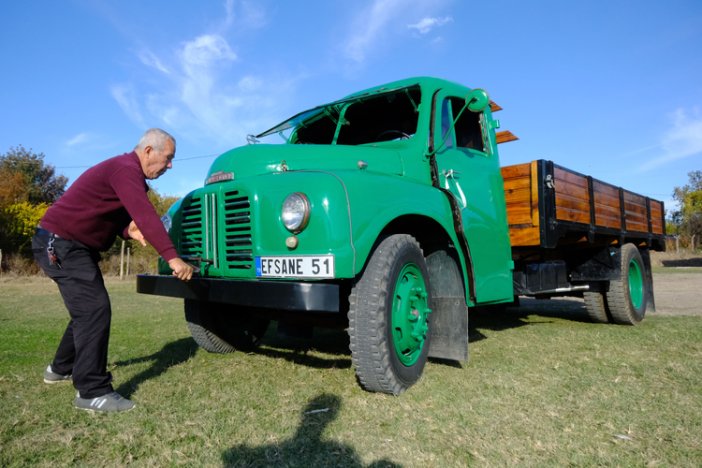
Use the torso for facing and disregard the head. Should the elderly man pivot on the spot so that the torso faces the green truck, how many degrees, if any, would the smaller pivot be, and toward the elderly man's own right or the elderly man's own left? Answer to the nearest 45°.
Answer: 0° — they already face it

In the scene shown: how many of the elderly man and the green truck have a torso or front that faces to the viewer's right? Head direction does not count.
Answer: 1

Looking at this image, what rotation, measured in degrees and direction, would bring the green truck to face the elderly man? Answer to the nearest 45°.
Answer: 0° — it already faces them

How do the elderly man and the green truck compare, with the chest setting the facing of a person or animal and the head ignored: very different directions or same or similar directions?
very different directions

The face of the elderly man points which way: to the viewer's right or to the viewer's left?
to the viewer's right

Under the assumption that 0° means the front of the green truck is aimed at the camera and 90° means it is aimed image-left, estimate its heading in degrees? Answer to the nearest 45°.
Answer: approximately 45°

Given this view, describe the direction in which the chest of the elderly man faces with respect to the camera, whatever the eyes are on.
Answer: to the viewer's right
